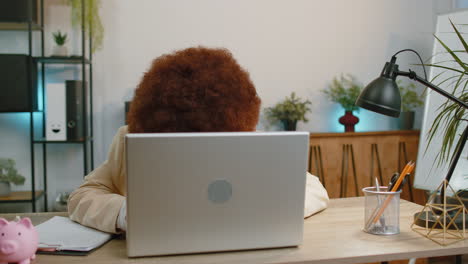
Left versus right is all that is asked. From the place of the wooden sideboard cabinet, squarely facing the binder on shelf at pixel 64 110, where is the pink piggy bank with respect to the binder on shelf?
left

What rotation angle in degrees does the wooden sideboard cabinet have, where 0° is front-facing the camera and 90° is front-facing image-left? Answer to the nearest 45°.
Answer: approximately 0°

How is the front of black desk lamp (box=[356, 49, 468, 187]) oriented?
to the viewer's left

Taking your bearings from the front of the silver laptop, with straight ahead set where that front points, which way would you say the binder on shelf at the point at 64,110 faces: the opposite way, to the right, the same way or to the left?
the opposite way

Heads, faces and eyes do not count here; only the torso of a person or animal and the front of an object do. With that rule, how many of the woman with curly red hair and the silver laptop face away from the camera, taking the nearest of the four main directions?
1

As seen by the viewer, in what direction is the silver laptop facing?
away from the camera

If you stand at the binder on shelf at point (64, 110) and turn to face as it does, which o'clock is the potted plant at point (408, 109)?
The potted plant is roughly at 9 o'clock from the binder on shelf.

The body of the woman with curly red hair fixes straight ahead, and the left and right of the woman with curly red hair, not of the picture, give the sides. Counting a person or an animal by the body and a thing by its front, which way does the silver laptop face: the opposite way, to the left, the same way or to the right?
the opposite way
